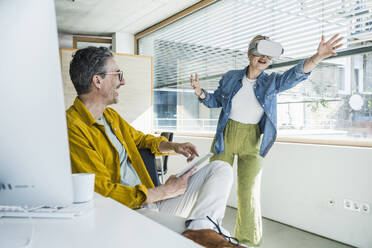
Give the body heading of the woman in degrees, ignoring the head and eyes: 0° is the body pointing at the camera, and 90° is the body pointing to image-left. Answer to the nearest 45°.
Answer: approximately 0°

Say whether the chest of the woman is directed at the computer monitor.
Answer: yes

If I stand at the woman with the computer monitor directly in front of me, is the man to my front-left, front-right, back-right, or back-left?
front-right

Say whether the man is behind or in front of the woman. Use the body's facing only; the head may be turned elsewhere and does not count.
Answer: in front

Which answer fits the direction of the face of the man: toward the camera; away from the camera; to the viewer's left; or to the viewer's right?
to the viewer's right

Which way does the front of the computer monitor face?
away from the camera

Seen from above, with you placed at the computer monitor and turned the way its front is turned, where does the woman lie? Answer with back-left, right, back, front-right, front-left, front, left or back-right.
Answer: front-right

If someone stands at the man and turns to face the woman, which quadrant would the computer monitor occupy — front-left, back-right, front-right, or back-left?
back-right

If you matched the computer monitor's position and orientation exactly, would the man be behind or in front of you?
in front

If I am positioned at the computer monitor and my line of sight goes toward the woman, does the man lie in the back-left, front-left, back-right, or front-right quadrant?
front-left
